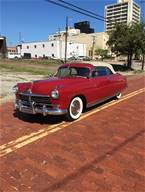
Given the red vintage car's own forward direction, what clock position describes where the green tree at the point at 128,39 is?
The green tree is roughly at 5 o'clock from the red vintage car.

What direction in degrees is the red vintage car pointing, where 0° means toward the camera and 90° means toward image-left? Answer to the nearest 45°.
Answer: approximately 45°
